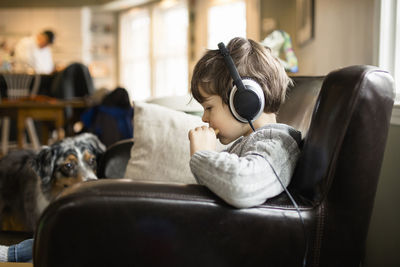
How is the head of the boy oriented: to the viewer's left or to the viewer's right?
to the viewer's left

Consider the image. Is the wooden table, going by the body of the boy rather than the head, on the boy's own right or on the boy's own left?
on the boy's own right

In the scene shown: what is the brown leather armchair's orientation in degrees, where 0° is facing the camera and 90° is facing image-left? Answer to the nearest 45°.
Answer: approximately 90°

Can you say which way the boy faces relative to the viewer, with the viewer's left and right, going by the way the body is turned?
facing to the left of the viewer
